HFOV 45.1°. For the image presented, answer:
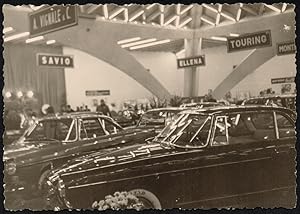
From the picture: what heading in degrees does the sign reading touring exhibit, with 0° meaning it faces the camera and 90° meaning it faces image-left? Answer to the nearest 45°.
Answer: approximately 0°

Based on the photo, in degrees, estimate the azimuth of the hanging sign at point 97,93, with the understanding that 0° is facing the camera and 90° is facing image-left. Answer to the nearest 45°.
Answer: approximately 0°

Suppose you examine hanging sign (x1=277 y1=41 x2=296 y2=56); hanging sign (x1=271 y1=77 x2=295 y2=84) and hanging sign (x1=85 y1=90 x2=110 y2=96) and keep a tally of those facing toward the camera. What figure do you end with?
3

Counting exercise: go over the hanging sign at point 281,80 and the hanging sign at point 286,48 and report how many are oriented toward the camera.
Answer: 2

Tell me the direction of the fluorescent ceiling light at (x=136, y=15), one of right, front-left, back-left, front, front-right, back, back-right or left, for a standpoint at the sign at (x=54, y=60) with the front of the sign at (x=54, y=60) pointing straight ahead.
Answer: left

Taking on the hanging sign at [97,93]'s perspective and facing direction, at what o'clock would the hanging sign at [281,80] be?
the hanging sign at [281,80] is roughly at 9 o'clock from the hanging sign at [97,93].

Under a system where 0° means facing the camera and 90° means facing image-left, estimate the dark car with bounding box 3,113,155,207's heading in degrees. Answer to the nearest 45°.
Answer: approximately 45°

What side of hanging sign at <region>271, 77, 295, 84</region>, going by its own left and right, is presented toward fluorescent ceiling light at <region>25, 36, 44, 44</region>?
right

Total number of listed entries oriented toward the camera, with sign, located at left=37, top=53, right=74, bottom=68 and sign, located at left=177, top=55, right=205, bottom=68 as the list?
2

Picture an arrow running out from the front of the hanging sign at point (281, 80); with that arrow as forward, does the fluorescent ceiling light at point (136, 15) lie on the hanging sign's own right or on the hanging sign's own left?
on the hanging sign's own right
